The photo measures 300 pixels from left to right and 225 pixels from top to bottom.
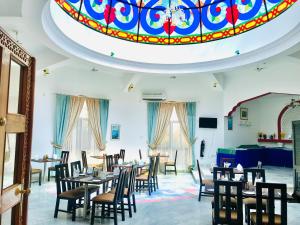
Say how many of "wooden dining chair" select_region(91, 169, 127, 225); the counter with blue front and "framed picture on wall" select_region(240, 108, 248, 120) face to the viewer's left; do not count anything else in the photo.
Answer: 1

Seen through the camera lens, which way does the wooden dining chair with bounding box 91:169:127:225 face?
facing to the left of the viewer

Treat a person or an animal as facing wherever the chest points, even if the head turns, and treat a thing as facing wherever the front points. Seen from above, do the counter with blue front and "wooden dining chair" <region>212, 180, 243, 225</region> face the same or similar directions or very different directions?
very different directions

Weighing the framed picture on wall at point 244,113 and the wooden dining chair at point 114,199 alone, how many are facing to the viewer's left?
1

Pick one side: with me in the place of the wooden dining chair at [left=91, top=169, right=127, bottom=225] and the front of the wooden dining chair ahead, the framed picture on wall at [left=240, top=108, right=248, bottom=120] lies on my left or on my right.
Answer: on my right

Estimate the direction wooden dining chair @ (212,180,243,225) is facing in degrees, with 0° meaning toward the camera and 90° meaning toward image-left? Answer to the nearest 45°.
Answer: approximately 180°

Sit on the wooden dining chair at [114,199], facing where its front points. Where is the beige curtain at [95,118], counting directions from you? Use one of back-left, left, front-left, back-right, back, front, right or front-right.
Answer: right

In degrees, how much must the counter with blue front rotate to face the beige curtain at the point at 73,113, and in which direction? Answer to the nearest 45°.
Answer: approximately 45° to its right

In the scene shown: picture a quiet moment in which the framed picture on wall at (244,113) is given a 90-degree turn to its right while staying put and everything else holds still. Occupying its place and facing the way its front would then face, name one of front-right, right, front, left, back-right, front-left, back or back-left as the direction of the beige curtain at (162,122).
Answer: front-left

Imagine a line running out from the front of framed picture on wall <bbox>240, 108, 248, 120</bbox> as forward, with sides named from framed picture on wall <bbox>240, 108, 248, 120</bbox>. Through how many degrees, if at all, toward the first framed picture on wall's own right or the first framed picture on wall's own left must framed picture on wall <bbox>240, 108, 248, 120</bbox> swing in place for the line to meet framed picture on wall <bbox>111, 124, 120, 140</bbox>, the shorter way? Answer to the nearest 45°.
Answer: approximately 45° to the first framed picture on wall's own right

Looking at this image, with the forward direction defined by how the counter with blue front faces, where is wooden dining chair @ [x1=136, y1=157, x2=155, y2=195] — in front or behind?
in front
